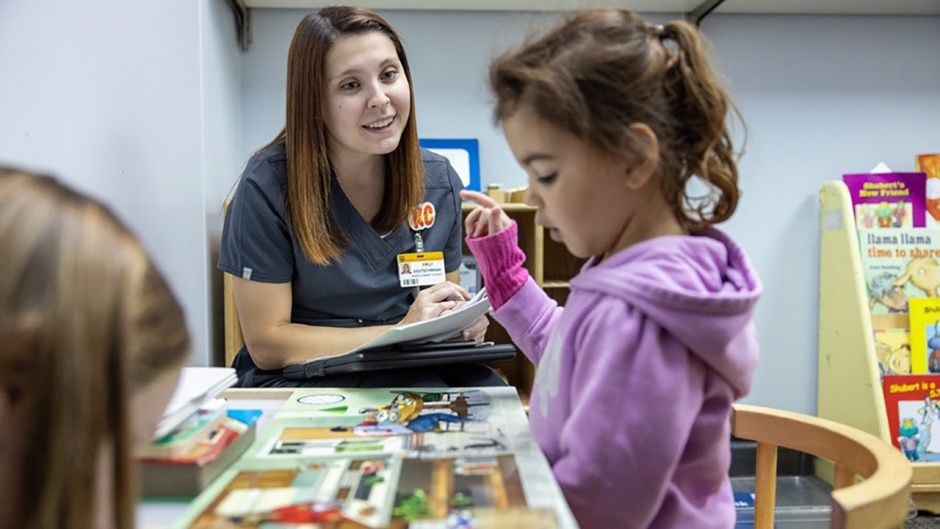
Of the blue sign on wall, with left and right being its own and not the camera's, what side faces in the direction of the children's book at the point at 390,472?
front

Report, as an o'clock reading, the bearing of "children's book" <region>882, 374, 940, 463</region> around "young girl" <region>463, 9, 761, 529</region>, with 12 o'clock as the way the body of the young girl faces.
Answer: The children's book is roughly at 4 o'clock from the young girl.

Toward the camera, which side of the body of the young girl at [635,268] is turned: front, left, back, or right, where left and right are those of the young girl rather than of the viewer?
left

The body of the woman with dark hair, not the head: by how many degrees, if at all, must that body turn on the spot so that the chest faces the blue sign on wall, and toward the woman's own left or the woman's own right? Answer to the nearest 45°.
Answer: approximately 90° to the woman's own left

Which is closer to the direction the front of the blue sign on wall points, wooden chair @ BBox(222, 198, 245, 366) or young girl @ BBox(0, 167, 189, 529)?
the young girl

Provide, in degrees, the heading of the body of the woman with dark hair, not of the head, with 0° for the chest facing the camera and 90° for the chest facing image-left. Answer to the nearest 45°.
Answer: approximately 315°

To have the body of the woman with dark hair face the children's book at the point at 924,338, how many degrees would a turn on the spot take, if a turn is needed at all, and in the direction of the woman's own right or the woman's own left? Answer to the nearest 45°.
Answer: approximately 45° to the woman's own left

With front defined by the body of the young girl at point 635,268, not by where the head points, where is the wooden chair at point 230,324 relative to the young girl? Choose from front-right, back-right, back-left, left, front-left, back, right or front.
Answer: front-right

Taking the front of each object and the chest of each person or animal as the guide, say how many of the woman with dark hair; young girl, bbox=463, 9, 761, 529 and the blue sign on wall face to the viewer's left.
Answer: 1

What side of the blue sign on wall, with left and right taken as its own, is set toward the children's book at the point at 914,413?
left

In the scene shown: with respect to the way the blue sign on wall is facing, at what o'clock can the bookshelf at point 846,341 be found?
The bookshelf is roughly at 9 o'clock from the blue sign on wall.

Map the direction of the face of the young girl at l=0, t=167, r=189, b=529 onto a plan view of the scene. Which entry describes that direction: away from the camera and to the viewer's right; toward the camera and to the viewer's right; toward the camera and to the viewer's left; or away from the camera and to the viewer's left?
away from the camera and to the viewer's right

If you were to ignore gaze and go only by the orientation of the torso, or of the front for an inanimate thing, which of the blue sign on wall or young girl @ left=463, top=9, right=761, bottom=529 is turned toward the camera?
the blue sign on wall

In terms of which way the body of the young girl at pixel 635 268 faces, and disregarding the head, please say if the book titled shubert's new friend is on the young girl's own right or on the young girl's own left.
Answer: on the young girl's own right

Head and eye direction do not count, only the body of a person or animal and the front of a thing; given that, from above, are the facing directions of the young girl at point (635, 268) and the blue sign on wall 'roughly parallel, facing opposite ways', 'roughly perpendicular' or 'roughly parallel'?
roughly perpendicular

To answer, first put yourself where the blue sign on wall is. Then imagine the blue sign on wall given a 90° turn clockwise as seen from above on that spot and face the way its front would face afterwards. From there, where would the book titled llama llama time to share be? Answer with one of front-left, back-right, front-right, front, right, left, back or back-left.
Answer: back

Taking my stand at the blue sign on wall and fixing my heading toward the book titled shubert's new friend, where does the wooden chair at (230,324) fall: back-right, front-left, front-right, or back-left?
back-right

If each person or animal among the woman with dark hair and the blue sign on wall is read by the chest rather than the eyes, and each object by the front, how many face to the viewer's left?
0

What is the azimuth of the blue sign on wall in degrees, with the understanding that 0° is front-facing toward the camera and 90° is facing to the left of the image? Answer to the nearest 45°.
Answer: approximately 0°

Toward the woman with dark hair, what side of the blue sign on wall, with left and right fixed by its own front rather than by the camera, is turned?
front
